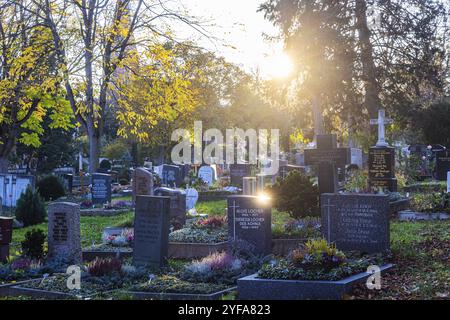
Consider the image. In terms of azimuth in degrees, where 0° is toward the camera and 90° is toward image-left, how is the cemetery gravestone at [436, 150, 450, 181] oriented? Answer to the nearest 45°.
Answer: approximately 0°

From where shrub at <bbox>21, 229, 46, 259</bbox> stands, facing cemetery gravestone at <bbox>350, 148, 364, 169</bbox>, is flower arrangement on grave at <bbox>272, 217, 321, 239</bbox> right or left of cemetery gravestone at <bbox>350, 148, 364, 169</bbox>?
right

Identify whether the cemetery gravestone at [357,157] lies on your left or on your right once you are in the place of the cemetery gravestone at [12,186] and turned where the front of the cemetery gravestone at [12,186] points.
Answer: on your left

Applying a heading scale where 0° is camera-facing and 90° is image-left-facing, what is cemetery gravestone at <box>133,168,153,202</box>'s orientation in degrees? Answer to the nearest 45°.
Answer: approximately 0°

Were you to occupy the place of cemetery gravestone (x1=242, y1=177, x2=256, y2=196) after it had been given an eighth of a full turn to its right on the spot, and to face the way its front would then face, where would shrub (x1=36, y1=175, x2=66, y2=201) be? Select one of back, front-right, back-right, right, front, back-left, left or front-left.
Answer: right

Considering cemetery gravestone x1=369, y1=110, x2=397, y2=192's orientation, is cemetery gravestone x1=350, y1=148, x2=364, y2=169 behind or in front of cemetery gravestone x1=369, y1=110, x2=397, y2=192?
behind
